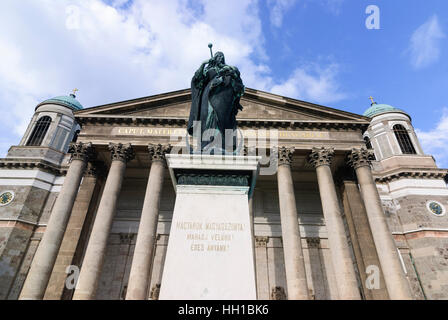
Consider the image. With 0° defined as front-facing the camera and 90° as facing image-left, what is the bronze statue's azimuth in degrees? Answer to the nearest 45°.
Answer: approximately 0°

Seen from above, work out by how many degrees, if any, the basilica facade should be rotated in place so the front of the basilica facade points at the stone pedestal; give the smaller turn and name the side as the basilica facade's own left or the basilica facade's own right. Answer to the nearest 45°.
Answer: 0° — it already faces it

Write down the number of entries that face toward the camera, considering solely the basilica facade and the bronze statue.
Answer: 2

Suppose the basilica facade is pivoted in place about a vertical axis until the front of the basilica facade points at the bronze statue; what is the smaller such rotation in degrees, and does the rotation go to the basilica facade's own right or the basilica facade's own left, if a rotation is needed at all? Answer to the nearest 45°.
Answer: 0° — it already faces it

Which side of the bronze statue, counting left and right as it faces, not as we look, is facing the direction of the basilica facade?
back

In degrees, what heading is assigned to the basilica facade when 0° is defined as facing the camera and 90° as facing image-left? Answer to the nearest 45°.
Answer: approximately 0°
